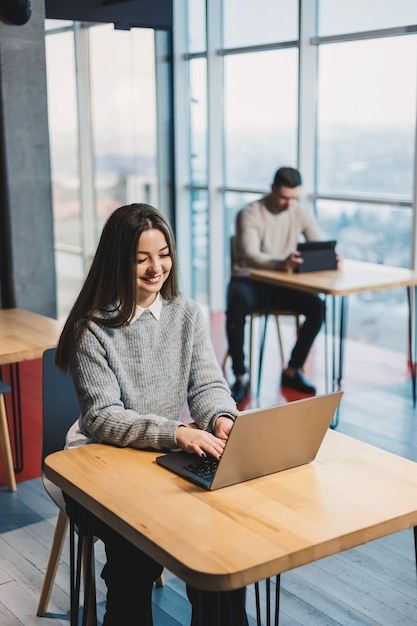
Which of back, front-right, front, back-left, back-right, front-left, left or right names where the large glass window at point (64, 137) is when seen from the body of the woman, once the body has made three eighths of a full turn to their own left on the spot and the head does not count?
front

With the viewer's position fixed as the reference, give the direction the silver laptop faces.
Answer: facing away from the viewer and to the left of the viewer

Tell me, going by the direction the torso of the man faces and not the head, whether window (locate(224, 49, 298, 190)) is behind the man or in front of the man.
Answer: behind

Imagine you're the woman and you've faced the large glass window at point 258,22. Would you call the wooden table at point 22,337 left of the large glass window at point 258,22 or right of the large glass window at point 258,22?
left

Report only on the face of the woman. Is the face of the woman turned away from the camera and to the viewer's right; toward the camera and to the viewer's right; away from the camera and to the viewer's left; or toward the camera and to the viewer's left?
toward the camera and to the viewer's right

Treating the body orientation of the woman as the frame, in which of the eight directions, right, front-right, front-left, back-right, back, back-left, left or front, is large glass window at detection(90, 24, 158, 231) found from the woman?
back-left

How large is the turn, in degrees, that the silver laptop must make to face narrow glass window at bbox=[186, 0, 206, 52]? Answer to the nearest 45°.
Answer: approximately 45° to its right

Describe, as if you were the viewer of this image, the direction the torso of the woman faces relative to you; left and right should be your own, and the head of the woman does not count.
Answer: facing the viewer and to the right of the viewer

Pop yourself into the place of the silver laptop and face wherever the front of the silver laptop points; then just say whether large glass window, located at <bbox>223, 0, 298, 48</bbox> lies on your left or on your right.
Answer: on your right

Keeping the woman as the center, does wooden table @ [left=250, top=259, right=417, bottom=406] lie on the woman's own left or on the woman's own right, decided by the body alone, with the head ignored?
on the woman's own left

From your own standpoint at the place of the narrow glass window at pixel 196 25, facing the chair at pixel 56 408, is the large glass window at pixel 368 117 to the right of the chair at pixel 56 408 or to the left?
left

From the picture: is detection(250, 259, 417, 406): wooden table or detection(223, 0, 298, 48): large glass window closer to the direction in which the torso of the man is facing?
the wooden table

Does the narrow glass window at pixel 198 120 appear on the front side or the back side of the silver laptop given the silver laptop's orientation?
on the front side

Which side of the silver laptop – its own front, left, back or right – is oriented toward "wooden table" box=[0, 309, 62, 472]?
front
